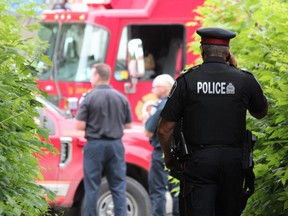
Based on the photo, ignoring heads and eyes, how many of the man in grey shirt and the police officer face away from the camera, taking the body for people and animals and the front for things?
2

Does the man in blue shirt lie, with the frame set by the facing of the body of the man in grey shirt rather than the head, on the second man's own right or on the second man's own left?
on the second man's own right

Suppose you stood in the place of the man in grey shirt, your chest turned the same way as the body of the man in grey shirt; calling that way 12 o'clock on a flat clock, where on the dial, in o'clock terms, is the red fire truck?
The red fire truck is roughly at 12 o'clock from the man in grey shirt.

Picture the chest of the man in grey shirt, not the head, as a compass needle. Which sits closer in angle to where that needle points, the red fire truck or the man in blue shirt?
the red fire truck

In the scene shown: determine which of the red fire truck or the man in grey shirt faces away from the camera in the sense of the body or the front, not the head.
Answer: the man in grey shirt

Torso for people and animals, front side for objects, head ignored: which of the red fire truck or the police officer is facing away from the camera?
the police officer

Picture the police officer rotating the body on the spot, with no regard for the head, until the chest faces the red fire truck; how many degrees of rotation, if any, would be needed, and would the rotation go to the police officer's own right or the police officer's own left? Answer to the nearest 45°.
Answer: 0° — they already face it

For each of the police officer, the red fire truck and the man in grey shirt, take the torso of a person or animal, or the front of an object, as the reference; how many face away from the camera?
2

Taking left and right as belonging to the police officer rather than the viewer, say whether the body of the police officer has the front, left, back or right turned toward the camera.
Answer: back

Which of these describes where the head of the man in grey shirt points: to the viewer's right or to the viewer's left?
to the viewer's left

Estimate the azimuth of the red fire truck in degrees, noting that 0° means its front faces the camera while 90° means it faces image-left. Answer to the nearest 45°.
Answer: approximately 45°

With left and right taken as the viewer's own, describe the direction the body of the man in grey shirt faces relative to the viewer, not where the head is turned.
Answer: facing away from the viewer
